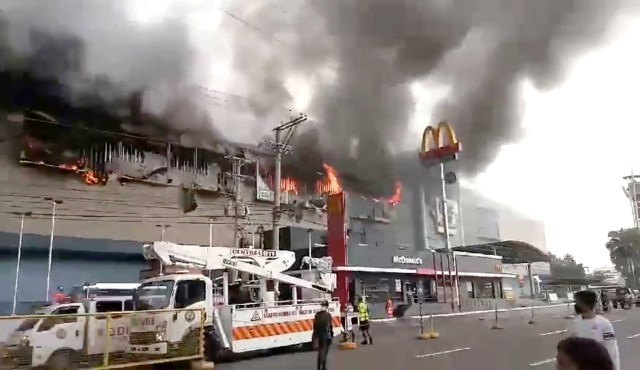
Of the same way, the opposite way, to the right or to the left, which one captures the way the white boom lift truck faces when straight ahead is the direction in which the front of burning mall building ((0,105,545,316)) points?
to the right

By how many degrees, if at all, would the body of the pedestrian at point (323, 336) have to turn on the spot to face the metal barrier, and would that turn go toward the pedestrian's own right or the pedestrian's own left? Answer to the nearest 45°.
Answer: approximately 90° to the pedestrian's own left

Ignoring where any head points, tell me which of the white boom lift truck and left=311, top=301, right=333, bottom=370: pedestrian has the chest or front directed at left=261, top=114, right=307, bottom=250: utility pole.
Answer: the pedestrian

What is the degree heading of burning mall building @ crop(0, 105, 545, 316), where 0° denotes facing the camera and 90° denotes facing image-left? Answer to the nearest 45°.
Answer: approximately 315°

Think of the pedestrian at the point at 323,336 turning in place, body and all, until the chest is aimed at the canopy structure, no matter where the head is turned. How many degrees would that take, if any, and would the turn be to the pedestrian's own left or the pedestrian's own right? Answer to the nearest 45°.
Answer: approximately 45° to the pedestrian's own right

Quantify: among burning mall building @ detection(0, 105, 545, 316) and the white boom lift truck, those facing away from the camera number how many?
0

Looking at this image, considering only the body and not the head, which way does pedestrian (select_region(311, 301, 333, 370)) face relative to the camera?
away from the camera

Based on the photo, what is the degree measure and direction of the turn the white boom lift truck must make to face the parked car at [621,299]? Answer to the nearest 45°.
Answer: approximately 180°

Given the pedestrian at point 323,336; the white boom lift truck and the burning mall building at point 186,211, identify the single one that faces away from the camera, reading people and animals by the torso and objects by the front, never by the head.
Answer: the pedestrian

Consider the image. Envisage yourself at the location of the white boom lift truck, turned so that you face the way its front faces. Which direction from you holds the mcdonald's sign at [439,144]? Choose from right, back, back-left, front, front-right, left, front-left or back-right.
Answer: back

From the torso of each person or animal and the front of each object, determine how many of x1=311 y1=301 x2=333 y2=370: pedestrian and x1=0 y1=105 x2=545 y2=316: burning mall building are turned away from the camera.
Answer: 1

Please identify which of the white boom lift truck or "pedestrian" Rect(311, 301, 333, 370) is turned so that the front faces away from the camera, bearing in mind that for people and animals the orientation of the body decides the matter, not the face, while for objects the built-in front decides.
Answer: the pedestrian

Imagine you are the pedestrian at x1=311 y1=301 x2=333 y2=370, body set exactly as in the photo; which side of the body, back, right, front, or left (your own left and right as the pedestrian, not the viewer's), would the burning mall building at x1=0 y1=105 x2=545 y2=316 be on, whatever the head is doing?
front

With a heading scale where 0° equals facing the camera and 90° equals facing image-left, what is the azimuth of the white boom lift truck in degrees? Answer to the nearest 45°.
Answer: approximately 45°
